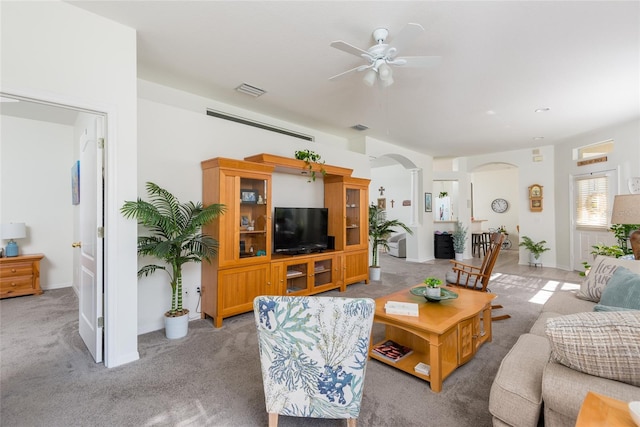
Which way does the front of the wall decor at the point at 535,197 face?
toward the camera

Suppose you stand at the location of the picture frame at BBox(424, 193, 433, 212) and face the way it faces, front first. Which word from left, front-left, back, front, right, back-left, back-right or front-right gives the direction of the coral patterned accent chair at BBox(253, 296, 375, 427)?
front

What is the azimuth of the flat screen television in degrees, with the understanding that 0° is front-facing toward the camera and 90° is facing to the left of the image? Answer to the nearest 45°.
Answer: approximately 315°

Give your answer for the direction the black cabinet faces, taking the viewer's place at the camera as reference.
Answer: facing the viewer

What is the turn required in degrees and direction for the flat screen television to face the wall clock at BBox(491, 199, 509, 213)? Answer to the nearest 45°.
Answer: approximately 90° to its left

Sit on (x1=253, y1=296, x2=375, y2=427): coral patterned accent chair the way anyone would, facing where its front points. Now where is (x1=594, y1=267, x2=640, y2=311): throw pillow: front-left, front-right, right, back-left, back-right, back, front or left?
right

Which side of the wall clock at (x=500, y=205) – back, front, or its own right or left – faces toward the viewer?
front

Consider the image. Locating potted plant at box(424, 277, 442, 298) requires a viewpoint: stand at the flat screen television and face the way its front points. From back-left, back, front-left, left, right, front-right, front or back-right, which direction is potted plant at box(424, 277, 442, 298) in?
front

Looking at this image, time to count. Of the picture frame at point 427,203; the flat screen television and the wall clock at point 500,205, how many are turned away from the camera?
0

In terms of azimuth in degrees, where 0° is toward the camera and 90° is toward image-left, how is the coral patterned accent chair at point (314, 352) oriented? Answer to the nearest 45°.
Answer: approximately 180°

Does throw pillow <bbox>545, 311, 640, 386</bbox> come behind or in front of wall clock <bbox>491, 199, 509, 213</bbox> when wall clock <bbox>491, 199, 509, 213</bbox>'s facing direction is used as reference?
in front

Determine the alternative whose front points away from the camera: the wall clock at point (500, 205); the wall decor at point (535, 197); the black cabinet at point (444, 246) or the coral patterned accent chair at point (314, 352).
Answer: the coral patterned accent chair

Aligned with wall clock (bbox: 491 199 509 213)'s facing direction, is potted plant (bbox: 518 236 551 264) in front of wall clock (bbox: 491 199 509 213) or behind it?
in front

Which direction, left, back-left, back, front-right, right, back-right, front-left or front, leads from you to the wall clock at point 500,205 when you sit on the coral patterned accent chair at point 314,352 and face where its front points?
front-right

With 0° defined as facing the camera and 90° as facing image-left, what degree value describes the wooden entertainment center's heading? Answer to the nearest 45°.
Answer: approximately 315°

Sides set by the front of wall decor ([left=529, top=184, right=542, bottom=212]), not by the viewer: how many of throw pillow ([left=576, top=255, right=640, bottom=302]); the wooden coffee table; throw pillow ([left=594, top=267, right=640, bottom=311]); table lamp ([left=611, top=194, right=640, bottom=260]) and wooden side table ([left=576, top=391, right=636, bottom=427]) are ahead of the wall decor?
5

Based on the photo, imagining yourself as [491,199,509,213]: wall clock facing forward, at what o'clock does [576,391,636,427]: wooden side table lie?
The wooden side table is roughly at 12 o'clock from the wall clock.
